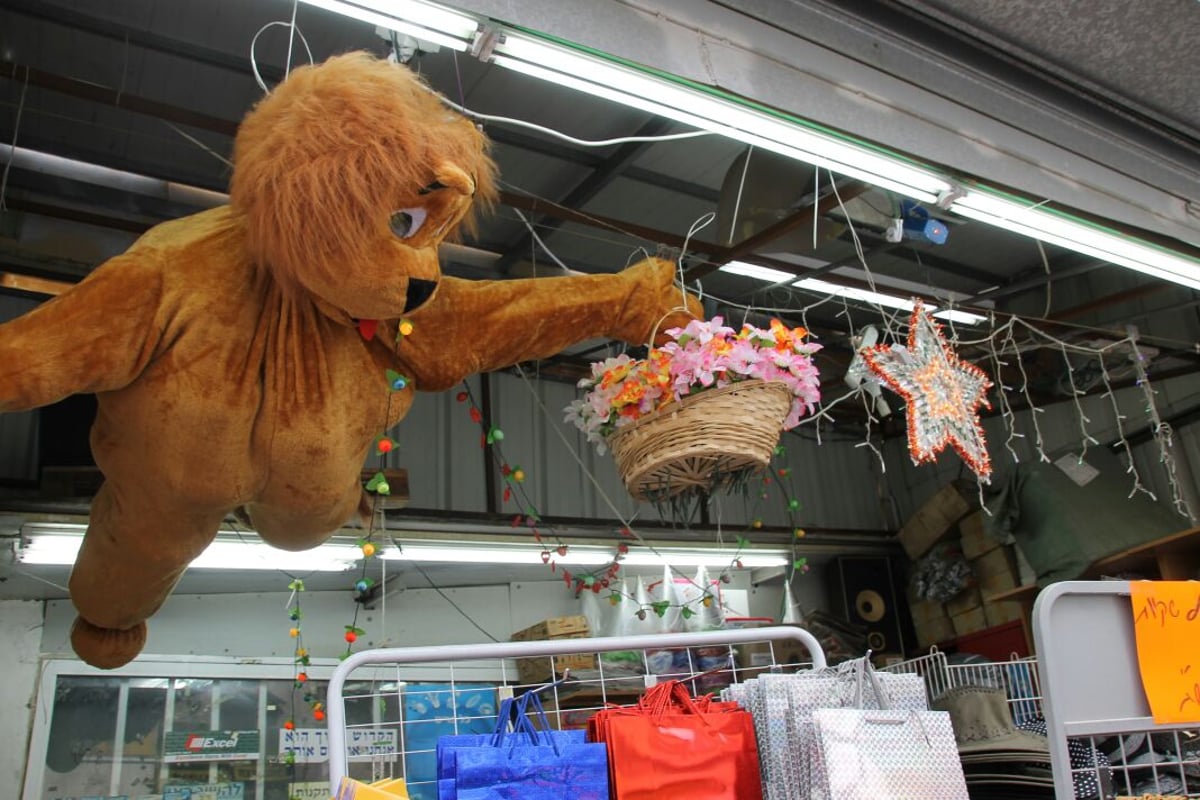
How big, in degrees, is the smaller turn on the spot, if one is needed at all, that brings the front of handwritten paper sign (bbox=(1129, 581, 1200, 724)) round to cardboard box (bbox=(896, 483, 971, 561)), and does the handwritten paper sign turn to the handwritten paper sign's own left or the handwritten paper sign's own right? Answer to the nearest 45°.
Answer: approximately 180°

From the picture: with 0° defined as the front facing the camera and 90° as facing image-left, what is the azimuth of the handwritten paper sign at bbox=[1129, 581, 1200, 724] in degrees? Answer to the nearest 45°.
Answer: approximately 0°

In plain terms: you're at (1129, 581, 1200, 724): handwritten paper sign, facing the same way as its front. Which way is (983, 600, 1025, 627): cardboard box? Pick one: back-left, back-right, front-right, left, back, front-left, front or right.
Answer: back

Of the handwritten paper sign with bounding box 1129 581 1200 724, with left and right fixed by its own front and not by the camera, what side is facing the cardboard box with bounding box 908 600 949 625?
back

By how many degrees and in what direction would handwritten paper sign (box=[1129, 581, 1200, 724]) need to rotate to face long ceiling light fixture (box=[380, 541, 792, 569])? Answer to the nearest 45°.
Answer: approximately 135° to its right

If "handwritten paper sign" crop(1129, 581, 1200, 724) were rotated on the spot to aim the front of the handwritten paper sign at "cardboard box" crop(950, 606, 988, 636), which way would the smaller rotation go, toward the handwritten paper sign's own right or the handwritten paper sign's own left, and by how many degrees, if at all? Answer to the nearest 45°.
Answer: approximately 180°

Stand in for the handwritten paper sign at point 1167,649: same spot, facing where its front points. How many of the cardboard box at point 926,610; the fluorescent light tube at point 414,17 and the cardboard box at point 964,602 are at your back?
2

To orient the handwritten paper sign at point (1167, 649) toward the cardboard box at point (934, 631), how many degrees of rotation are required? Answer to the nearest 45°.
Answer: approximately 180°

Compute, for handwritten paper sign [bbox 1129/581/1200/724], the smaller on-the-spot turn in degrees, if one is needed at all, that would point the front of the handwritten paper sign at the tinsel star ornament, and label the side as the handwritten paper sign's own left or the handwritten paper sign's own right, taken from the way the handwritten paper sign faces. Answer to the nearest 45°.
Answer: approximately 180°

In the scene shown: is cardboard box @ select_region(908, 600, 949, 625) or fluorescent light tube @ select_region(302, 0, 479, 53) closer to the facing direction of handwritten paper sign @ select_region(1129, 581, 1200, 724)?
the fluorescent light tube

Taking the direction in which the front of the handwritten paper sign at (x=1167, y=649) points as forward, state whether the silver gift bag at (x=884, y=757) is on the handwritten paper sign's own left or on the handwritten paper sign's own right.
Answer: on the handwritten paper sign's own right

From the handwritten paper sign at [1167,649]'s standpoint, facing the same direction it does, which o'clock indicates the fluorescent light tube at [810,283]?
The fluorescent light tube is roughly at 5 o'clock from the handwritten paper sign.
